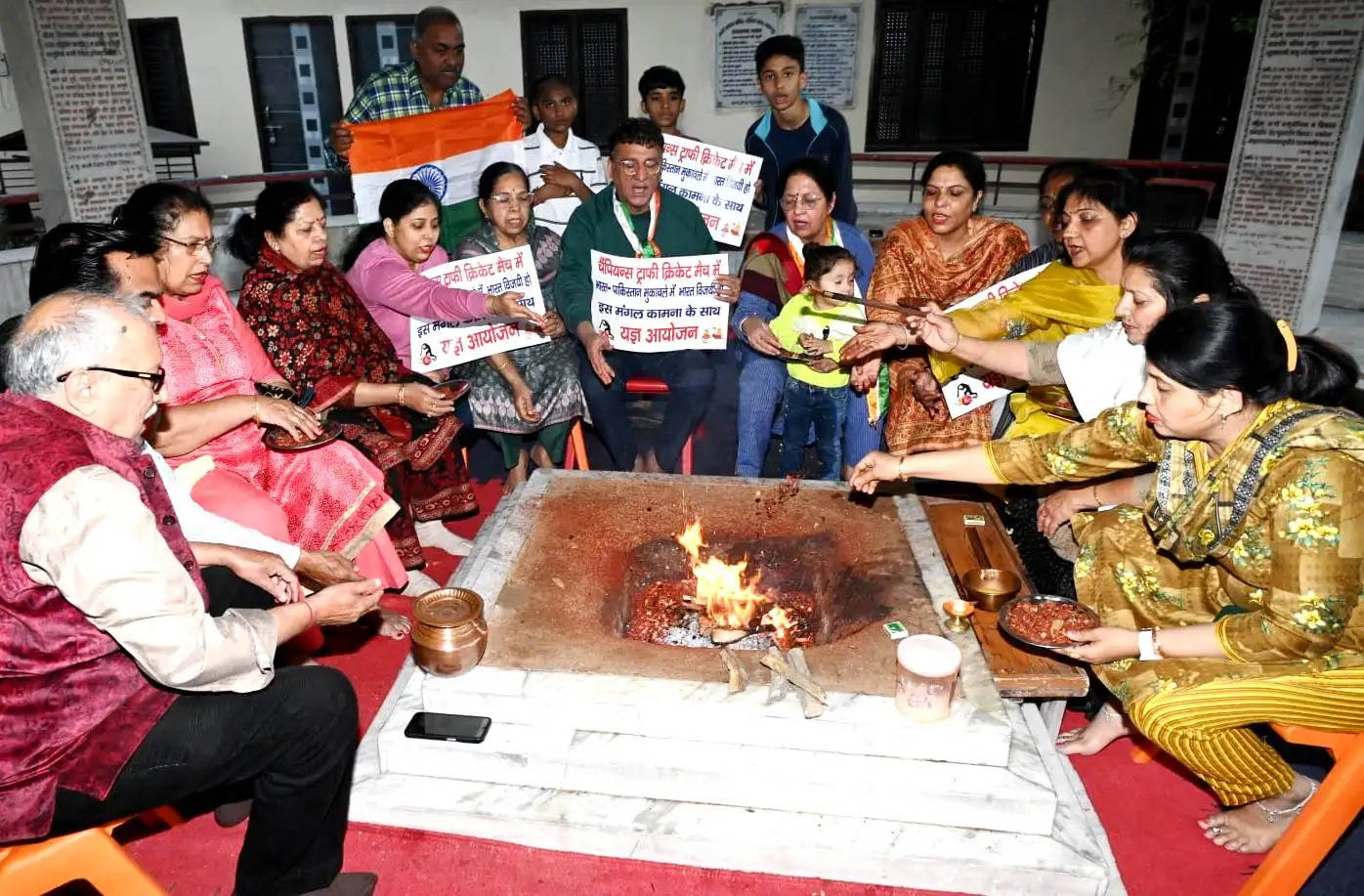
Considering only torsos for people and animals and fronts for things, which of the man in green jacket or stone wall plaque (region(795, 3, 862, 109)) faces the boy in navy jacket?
the stone wall plaque

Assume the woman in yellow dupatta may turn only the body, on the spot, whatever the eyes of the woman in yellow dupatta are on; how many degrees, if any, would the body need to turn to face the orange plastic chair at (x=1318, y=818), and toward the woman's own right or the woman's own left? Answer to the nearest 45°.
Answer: approximately 45° to the woman's own left

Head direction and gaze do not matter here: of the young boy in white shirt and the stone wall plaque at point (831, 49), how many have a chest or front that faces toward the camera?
2

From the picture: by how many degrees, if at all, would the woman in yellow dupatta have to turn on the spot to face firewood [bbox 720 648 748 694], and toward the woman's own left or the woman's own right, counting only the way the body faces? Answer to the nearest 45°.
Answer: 0° — they already face it

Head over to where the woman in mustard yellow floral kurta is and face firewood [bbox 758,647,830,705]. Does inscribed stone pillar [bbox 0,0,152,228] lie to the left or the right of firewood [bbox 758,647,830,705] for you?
right

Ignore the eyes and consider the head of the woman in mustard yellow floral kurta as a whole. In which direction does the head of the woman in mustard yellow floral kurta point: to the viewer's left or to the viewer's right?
to the viewer's left

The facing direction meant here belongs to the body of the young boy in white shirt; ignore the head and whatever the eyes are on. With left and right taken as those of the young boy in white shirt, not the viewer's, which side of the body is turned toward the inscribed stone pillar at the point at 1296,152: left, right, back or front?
left

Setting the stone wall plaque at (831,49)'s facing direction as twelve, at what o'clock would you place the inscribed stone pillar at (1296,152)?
the inscribed stone pillar at (1296,152) is roughly at 10 o'clock from the stone wall plaque at (831,49).

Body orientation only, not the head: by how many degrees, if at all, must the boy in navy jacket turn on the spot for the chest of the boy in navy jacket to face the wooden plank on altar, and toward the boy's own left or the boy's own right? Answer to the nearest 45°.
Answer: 0° — they already face it

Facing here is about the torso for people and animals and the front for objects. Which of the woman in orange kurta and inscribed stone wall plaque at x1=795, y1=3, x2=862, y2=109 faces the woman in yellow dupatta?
the stone wall plaque

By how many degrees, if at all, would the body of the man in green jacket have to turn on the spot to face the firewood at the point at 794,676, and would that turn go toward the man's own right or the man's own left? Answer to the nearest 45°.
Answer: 0° — they already face it

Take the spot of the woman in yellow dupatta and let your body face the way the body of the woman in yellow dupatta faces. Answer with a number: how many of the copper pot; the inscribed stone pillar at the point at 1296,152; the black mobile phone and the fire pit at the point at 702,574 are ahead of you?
3

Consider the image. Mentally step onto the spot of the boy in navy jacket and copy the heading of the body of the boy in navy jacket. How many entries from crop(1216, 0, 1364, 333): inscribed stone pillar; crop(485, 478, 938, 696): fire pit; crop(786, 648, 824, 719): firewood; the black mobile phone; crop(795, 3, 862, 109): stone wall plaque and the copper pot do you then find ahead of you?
4

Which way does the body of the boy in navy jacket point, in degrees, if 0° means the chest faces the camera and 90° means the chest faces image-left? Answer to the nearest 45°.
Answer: approximately 0°
